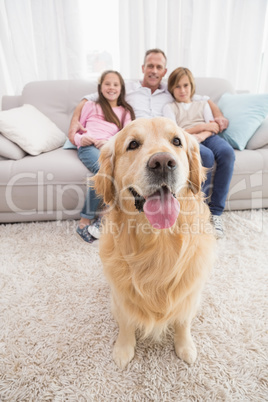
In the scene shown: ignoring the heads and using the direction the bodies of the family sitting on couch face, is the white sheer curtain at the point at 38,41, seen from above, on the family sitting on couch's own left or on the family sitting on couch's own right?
on the family sitting on couch's own right

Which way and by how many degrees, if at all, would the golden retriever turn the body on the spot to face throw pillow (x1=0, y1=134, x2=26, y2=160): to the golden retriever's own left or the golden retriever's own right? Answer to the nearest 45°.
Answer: approximately 135° to the golden retriever's own right

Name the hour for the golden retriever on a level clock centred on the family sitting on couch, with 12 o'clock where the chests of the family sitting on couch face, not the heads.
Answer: The golden retriever is roughly at 12 o'clock from the family sitting on couch.

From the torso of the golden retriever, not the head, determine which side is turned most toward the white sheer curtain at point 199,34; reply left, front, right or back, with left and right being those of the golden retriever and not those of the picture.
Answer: back

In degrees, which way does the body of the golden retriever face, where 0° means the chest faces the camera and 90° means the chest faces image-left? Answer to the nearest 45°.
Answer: approximately 0°
